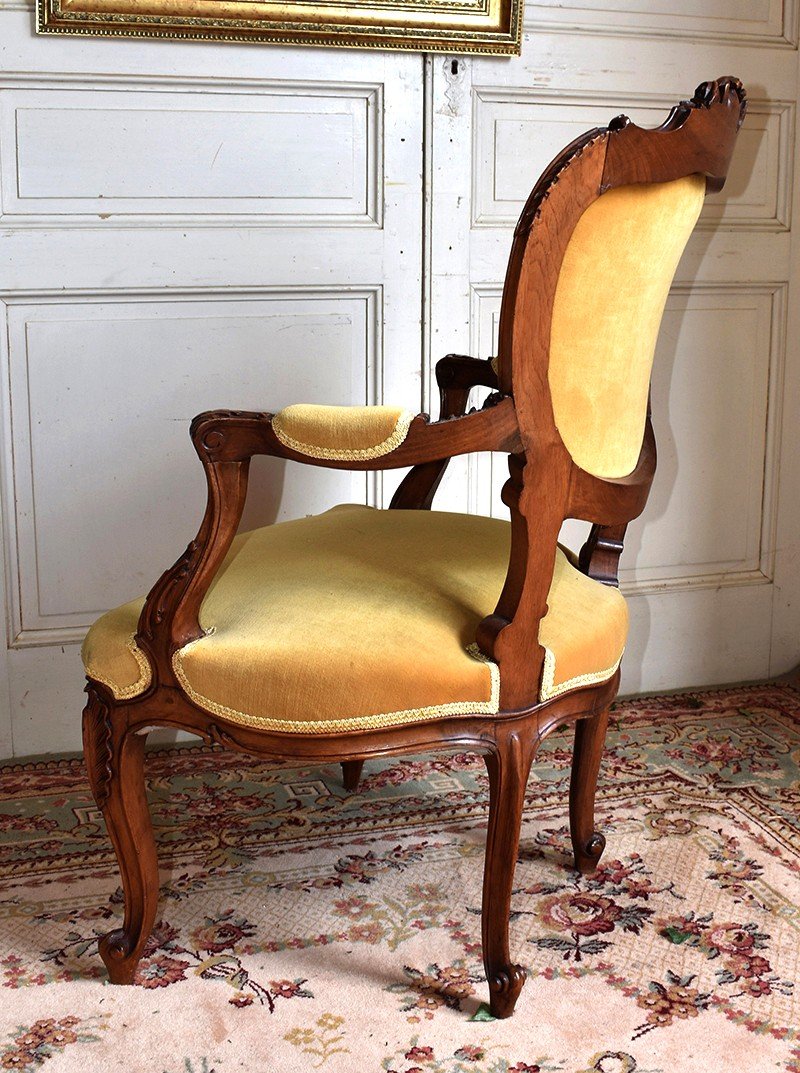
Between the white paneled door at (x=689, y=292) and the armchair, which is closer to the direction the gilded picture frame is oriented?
the armchair

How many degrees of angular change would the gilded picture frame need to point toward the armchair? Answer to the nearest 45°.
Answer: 0° — it already faces it

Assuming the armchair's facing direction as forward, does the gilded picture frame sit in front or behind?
in front

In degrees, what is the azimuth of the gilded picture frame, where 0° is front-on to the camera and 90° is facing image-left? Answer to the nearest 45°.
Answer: approximately 0°

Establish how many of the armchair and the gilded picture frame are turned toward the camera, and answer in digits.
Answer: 1

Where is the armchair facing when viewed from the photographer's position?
facing away from the viewer and to the left of the viewer
